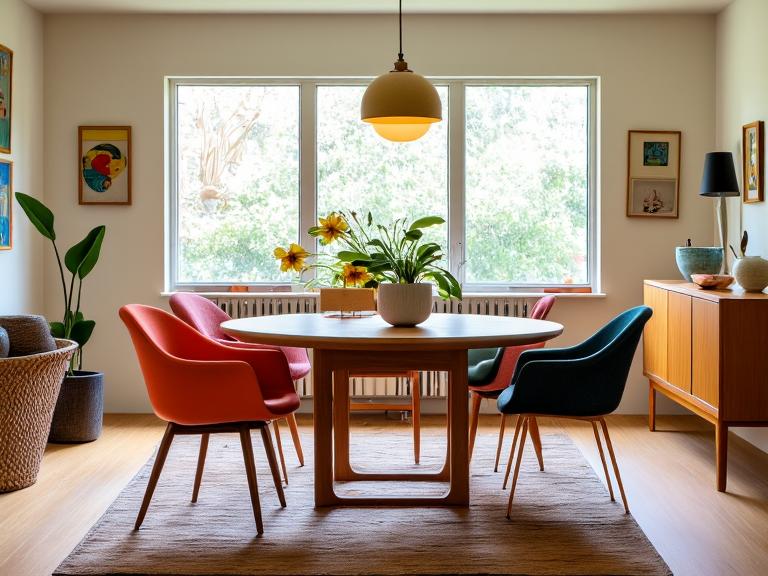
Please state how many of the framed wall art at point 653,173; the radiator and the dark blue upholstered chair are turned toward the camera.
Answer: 2

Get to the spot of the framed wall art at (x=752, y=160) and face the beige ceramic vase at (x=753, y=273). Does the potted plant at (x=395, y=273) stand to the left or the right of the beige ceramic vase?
right

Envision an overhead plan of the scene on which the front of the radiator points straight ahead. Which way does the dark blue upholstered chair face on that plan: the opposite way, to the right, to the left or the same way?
to the right

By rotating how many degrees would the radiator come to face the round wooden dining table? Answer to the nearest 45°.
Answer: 0° — it already faces it

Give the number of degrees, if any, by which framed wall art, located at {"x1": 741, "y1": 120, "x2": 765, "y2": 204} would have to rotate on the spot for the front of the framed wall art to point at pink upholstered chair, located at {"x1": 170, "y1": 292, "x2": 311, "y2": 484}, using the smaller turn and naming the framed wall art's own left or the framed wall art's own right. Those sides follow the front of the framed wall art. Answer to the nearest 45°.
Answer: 0° — it already faces it

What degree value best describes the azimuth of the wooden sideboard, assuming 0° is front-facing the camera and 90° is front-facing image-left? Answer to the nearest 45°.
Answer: approximately 45°

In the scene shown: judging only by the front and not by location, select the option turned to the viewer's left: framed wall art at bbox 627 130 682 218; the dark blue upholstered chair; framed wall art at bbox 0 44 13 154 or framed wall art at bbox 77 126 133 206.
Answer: the dark blue upholstered chair

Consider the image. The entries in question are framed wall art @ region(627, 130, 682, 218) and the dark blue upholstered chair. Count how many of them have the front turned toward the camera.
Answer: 1

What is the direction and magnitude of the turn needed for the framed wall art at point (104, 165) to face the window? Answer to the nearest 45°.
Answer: approximately 90° to its left

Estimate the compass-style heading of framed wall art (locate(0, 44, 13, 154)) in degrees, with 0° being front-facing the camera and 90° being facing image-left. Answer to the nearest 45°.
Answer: approximately 315°
